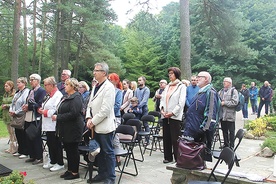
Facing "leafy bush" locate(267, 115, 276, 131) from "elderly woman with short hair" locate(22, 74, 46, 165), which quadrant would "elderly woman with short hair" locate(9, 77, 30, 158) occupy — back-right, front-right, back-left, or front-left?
back-left

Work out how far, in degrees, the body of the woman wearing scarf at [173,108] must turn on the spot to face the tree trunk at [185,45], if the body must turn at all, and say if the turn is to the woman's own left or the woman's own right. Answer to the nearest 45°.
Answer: approximately 135° to the woman's own right

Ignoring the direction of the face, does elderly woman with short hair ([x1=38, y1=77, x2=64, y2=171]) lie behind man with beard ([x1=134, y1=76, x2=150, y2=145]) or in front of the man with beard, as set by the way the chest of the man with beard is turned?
in front

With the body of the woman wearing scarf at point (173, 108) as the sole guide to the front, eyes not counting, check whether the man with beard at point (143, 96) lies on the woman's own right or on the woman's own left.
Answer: on the woman's own right

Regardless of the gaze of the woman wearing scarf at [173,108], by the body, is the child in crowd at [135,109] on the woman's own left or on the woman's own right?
on the woman's own right
